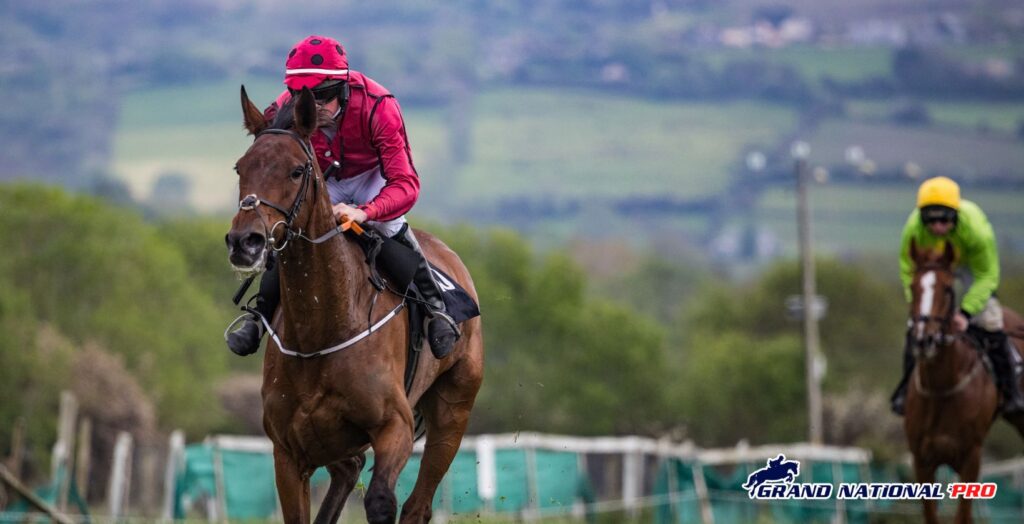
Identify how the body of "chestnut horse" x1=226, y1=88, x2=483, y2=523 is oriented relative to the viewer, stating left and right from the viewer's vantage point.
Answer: facing the viewer and to the left of the viewer

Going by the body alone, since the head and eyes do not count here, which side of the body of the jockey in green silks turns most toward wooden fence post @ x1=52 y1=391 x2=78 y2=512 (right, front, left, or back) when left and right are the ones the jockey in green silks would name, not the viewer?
right

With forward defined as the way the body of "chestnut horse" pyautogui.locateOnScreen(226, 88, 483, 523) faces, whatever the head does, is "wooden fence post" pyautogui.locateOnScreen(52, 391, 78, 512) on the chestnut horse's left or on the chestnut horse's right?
on the chestnut horse's right

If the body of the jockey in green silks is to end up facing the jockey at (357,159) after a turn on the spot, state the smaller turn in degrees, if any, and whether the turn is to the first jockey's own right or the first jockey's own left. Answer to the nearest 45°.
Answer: approximately 45° to the first jockey's own right

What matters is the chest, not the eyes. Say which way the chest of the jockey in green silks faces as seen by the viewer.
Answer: toward the camera

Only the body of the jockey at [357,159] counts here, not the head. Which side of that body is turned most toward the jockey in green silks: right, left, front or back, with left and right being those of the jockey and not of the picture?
back

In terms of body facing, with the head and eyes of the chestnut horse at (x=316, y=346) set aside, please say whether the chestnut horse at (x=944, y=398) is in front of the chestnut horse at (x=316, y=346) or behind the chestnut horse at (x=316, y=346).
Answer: behind
